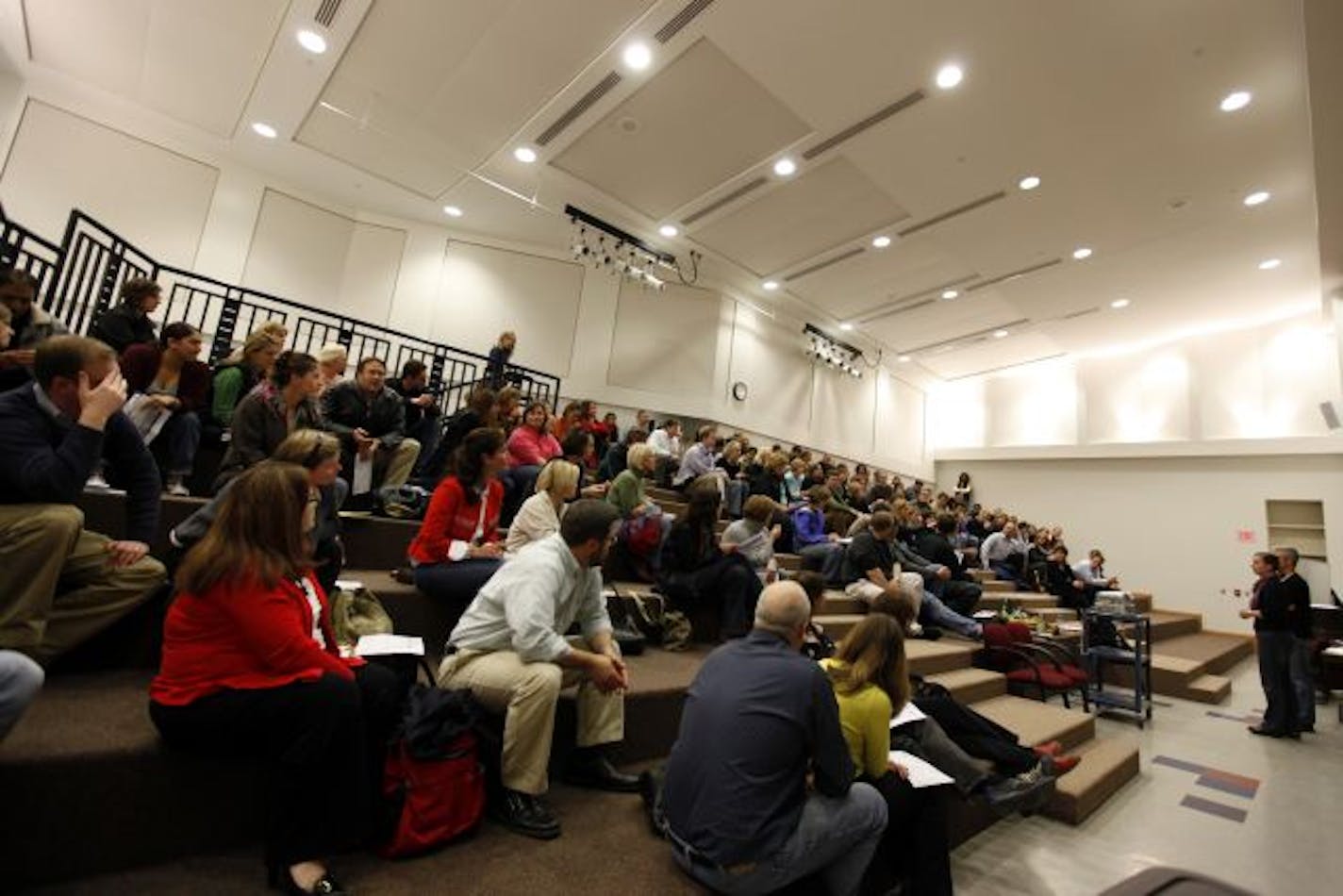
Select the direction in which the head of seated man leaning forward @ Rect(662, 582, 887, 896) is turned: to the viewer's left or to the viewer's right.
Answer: to the viewer's right

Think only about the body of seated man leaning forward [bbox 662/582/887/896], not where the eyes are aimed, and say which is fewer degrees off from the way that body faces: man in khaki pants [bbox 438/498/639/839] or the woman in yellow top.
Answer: the woman in yellow top

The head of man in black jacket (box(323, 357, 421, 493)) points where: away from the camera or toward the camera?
toward the camera

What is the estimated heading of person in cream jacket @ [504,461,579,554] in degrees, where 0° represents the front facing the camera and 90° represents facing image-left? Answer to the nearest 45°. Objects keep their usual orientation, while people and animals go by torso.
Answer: approximately 270°

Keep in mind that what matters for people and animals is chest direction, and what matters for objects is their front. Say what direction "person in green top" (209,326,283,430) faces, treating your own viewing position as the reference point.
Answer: facing to the right of the viewer

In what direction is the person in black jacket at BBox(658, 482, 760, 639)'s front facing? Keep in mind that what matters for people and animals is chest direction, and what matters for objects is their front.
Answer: to the viewer's right

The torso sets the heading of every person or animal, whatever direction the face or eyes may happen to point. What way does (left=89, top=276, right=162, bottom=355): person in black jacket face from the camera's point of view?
to the viewer's right

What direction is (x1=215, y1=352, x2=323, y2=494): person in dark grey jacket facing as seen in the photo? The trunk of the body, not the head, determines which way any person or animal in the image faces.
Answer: to the viewer's right

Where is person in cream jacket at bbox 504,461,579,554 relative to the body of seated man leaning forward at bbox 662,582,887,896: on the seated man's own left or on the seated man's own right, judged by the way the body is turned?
on the seated man's own left

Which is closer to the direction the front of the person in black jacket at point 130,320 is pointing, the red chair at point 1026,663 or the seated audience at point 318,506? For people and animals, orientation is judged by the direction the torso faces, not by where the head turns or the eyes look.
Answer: the red chair

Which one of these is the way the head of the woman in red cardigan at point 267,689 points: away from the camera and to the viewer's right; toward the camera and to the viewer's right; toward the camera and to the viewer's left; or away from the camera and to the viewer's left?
away from the camera and to the viewer's right

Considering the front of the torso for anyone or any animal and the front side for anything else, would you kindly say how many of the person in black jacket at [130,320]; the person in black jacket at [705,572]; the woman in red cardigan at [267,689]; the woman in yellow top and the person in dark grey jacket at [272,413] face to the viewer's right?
5

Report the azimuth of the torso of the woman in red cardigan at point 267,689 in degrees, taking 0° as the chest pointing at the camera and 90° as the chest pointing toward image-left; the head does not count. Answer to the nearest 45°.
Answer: approximately 270°
